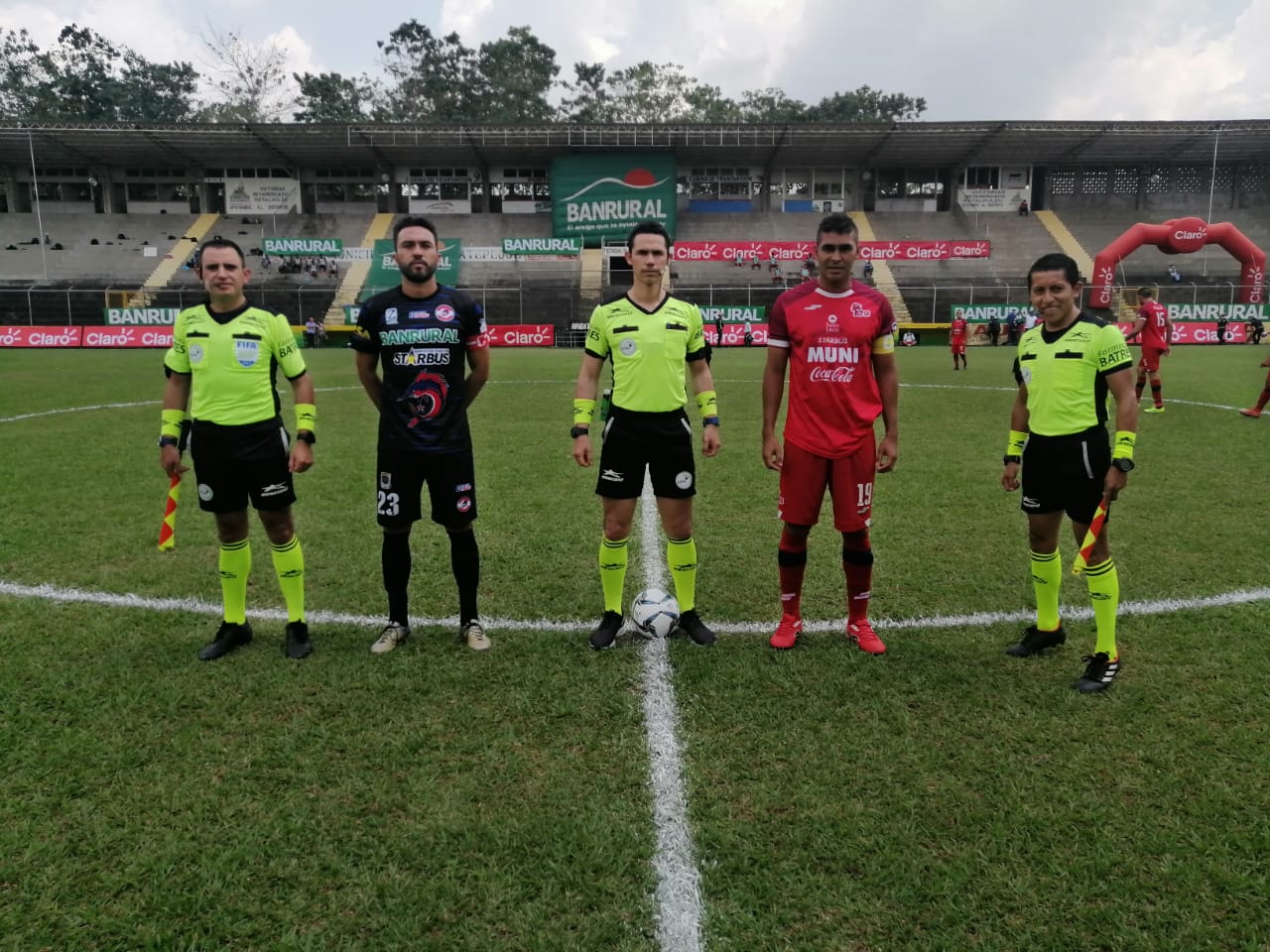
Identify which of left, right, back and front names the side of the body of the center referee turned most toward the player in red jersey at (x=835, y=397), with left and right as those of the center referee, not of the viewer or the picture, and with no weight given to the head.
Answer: left

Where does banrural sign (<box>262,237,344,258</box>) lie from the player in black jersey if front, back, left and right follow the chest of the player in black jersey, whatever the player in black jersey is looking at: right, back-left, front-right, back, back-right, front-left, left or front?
back

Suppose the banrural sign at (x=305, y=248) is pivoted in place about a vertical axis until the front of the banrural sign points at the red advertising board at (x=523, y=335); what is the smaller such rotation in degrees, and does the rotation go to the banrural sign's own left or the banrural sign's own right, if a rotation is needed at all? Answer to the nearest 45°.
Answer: approximately 45° to the banrural sign's own left

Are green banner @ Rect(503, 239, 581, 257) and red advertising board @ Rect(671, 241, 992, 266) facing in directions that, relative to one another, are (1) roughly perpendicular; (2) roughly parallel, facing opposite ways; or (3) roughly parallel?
roughly parallel

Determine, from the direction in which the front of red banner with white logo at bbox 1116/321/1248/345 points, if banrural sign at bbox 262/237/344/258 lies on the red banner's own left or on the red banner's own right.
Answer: on the red banner's own right

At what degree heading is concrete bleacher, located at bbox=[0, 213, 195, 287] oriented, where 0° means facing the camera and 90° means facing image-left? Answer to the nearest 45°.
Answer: approximately 0°

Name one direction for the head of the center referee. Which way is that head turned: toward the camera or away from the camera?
toward the camera

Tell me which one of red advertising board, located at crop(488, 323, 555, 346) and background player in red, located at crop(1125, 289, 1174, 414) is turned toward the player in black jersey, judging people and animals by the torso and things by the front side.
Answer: the red advertising board

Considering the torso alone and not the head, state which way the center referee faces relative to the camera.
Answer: toward the camera

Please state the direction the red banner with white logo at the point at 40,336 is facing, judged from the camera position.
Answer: facing the viewer

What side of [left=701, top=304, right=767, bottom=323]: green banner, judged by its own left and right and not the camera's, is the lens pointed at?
front

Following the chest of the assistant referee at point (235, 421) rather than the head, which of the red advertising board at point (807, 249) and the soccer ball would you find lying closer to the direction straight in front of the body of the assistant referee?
the soccer ball

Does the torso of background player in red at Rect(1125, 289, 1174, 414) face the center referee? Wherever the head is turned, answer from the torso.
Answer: no

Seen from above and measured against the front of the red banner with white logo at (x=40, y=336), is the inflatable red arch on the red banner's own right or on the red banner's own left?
on the red banner's own left

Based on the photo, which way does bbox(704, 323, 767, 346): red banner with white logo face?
toward the camera

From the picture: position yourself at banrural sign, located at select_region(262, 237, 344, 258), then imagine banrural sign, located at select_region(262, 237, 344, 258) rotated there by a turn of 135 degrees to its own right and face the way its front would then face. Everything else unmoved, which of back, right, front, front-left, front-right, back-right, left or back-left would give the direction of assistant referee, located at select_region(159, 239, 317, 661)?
back-left

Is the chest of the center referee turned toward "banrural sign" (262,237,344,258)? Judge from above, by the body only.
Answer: no
